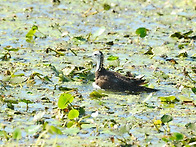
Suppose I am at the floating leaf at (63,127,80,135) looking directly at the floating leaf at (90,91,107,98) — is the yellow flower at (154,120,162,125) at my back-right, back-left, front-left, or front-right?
front-right

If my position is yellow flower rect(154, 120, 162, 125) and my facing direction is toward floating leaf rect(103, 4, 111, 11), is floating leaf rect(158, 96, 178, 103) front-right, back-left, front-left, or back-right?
front-right

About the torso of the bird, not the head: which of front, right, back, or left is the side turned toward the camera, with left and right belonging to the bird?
left

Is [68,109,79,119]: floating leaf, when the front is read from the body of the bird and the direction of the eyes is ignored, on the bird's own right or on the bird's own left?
on the bird's own left

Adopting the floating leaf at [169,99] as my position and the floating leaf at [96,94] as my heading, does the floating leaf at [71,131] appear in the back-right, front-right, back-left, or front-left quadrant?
front-left

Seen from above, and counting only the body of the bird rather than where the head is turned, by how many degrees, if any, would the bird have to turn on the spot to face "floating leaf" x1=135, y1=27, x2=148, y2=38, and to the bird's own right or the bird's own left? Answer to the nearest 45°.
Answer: approximately 90° to the bird's own right

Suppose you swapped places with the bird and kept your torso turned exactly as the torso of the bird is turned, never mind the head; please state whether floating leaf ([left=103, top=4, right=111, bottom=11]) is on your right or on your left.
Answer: on your right

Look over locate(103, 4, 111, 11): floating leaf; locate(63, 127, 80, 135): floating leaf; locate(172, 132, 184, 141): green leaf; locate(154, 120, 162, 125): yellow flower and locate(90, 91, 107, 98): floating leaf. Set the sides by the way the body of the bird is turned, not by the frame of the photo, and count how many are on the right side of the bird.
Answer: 1

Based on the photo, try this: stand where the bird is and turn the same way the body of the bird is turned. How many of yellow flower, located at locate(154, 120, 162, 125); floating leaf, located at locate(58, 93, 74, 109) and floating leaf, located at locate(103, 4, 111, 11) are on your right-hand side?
1

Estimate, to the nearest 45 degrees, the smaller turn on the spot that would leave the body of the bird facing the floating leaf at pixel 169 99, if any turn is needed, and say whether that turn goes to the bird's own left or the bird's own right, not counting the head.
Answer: approximately 135° to the bird's own left

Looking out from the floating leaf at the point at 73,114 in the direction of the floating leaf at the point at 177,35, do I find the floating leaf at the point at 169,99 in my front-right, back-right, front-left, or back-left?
front-right

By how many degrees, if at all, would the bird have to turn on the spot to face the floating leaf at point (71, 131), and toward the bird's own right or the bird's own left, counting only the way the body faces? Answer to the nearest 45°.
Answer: approximately 90° to the bird's own left

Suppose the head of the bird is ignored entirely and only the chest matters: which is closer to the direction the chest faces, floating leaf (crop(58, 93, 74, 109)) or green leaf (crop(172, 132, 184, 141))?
the floating leaf
